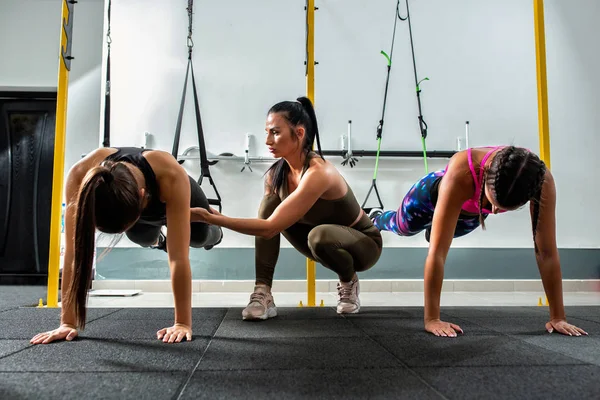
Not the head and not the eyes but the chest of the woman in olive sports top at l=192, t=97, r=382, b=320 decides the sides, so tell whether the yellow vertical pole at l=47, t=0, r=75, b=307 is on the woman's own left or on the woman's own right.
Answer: on the woman's own right

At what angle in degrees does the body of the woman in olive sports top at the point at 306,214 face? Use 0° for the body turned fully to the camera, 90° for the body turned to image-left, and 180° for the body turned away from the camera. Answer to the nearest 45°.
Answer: approximately 45°

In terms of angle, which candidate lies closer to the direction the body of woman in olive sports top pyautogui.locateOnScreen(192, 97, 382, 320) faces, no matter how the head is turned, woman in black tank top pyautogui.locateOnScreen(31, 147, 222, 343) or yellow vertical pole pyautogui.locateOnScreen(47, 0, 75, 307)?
the woman in black tank top

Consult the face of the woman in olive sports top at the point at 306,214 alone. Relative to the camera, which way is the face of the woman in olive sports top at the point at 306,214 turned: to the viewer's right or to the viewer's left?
to the viewer's left

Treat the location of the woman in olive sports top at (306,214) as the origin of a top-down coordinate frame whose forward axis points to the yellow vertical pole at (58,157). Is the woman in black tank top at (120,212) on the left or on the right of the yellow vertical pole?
left

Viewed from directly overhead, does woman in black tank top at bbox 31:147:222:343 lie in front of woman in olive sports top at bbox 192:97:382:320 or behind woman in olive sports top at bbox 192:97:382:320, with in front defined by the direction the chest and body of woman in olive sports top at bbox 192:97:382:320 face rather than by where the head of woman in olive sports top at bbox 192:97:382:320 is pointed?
in front

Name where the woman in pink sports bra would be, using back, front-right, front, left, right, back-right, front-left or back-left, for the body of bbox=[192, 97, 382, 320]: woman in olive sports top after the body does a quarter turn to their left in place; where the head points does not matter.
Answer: front

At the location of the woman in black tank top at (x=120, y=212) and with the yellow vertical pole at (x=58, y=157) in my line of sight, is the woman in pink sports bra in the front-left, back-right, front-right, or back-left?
back-right
